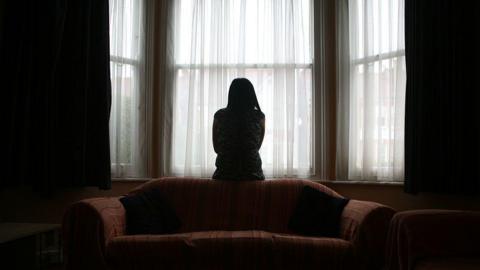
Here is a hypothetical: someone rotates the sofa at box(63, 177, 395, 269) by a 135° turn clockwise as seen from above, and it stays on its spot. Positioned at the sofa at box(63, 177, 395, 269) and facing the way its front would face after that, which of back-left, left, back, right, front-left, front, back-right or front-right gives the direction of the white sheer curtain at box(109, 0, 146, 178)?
front

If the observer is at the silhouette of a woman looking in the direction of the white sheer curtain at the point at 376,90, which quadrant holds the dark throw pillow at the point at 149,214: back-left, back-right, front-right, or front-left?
back-right

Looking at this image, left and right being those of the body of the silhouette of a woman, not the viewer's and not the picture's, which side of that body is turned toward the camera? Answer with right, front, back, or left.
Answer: back

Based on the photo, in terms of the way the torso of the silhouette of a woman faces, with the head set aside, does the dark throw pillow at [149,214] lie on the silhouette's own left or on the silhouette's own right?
on the silhouette's own left

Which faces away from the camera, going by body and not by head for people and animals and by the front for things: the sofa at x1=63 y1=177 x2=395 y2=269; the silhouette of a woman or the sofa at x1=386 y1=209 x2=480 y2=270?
the silhouette of a woman

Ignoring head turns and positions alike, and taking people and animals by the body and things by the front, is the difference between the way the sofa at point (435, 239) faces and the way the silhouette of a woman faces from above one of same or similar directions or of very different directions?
very different directions

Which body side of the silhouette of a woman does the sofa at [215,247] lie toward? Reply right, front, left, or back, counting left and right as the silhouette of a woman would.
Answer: back

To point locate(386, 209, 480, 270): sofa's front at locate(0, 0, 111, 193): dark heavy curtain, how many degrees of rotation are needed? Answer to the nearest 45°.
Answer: approximately 90° to its right

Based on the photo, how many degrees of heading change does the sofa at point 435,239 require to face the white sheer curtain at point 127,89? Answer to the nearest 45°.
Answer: approximately 90° to its right

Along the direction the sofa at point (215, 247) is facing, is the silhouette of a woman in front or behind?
behind

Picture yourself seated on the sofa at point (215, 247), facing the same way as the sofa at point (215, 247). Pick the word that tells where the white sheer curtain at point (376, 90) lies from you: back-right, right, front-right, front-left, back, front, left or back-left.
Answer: back-left
